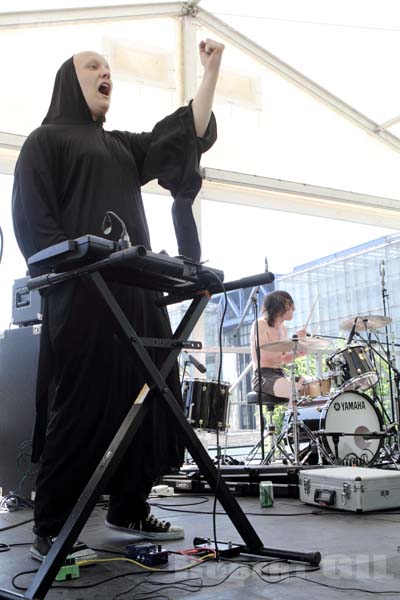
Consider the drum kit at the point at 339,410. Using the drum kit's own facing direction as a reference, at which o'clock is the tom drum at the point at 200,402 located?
The tom drum is roughly at 4 o'clock from the drum kit.

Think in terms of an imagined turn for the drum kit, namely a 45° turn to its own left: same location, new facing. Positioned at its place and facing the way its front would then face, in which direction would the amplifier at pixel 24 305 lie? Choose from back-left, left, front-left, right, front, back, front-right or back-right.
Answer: back-right

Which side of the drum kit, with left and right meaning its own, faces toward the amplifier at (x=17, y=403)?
right

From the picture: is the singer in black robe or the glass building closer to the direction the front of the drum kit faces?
the singer in black robe

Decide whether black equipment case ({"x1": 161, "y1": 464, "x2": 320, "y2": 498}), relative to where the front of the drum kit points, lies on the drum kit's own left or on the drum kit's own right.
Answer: on the drum kit's own right
